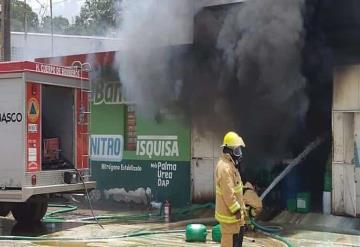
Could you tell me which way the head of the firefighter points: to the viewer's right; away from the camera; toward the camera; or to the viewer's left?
to the viewer's right

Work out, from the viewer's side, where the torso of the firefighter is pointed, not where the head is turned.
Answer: to the viewer's right

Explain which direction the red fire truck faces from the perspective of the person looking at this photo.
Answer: facing away from the viewer and to the left of the viewer

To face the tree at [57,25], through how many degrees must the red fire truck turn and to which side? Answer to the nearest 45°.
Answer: approximately 45° to its right

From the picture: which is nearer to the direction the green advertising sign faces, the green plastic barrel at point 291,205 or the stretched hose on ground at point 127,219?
the stretched hose on ground

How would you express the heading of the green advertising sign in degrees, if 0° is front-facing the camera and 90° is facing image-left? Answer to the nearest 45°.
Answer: approximately 0°

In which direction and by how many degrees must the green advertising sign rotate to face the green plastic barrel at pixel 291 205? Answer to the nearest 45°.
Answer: approximately 45° to its left

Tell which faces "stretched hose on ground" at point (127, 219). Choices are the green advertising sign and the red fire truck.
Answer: the green advertising sign

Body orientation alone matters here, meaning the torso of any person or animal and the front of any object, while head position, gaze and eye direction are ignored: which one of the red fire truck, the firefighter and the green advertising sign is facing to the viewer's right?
the firefighter

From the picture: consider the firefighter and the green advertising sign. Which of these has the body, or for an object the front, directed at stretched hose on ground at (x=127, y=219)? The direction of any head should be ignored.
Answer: the green advertising sign
